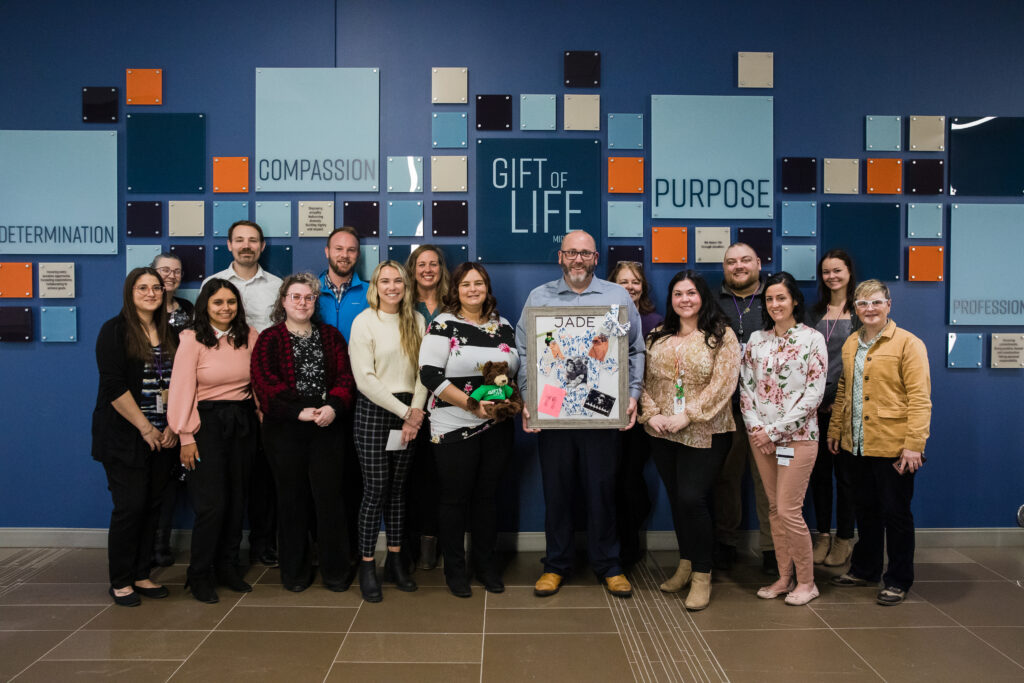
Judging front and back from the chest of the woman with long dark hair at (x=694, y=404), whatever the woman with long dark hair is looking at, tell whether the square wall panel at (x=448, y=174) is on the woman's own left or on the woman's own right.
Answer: on the woman's own right

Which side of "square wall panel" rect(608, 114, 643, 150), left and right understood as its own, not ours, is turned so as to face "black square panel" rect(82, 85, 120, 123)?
right

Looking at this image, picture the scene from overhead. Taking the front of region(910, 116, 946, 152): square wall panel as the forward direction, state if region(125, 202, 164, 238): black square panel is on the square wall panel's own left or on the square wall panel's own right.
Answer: on the square wall panel's own right

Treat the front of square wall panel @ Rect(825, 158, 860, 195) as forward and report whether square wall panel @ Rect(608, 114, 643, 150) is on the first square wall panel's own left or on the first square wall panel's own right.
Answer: on the first square wall panel's own right

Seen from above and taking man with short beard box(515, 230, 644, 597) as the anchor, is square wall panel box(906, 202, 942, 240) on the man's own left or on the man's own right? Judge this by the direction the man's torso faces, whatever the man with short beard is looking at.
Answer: on the man's own left

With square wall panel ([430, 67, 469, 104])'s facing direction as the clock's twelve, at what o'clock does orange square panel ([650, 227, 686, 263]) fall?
The orange square panel is roughly at 9 o'clock from the square wall panel.

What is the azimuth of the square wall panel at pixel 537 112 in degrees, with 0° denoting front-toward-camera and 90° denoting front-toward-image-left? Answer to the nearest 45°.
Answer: approximately 0°
